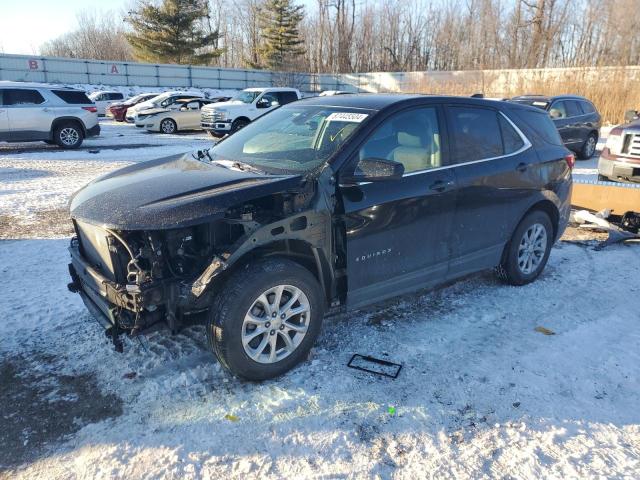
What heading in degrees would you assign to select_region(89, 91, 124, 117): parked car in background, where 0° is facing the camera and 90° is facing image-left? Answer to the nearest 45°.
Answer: approximately 45°

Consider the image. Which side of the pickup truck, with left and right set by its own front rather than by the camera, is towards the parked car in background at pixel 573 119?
left

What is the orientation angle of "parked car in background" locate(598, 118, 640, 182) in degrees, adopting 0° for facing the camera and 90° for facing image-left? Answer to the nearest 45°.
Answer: approximately 45°

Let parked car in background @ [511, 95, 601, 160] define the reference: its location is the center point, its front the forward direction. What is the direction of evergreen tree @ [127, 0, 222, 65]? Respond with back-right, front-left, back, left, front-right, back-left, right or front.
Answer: right

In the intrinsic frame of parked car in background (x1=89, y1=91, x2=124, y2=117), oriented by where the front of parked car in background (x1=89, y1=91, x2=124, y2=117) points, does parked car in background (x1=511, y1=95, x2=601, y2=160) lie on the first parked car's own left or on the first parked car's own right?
on the first parked car's own left

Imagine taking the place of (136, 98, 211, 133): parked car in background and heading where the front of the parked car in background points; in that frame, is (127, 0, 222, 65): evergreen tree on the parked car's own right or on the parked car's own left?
on the parked car's own right

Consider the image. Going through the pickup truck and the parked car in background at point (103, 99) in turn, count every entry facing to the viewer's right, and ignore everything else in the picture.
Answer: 0

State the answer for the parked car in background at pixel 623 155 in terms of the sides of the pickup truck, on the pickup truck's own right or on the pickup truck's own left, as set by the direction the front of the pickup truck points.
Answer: on the pickup truck's own left

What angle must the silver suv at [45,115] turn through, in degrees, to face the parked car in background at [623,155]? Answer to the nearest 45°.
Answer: approximately 135° to its left

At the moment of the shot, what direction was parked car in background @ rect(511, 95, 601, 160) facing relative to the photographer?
facing the viewer and to the left of the viewer

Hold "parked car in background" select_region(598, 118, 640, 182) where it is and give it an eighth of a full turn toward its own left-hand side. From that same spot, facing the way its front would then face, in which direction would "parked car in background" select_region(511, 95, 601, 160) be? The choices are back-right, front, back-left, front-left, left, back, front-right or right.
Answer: back

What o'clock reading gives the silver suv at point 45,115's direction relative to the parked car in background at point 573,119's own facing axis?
The silver suv is roughly at 1 o'clock from the parked car in background.

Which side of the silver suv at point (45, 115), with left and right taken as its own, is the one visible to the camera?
left

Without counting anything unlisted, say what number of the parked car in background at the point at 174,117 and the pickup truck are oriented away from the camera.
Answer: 0

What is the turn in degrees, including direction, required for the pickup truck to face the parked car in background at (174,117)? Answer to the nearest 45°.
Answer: approximately 90° to its right

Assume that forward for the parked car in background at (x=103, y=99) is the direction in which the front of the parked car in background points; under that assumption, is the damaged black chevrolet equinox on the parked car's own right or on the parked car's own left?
on the parked car's own left

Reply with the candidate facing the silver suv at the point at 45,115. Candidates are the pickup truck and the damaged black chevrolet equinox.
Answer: the pickup truck
